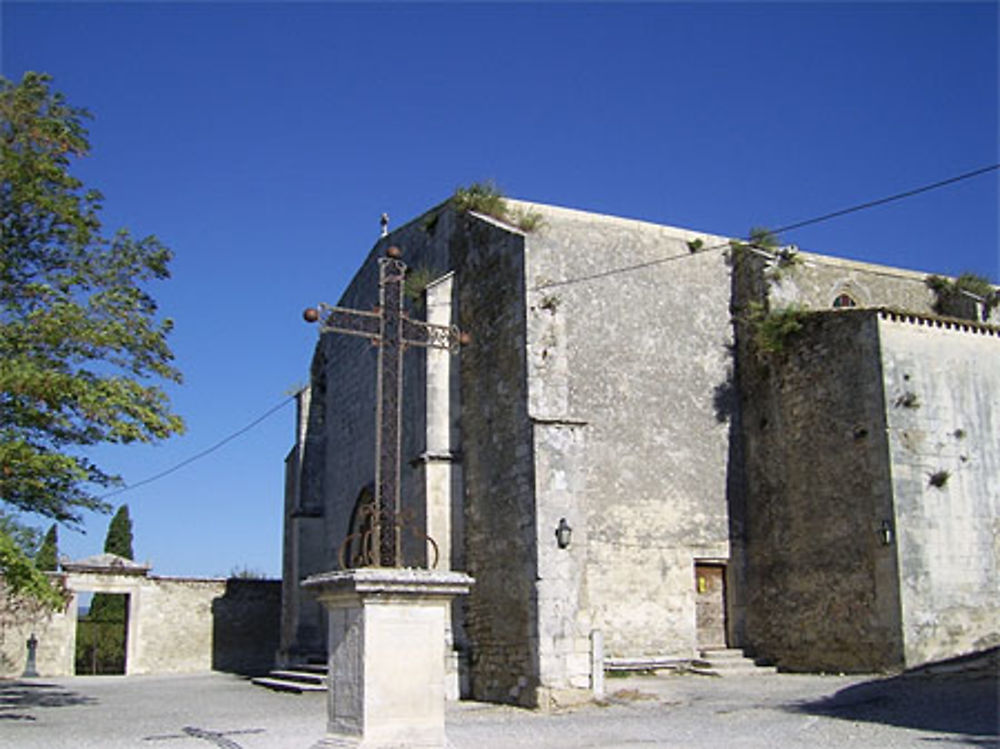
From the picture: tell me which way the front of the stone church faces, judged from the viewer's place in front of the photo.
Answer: facing the viewer and to the left of the viewer

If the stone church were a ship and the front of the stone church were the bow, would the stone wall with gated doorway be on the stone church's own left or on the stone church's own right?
on the stone church's own right

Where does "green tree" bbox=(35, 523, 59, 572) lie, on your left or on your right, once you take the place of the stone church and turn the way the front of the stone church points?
on your right

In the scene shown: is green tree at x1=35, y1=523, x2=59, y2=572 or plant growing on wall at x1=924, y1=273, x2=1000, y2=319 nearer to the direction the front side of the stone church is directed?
the green tree

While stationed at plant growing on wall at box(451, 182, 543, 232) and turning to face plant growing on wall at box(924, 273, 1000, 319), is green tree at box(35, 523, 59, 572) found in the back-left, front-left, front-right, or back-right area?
back-left

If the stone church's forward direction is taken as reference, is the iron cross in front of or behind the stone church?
in front

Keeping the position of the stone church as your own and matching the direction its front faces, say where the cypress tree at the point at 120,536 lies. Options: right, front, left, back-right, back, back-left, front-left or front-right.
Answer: right
